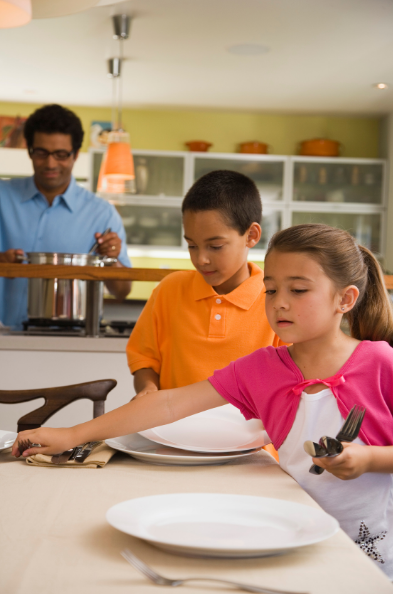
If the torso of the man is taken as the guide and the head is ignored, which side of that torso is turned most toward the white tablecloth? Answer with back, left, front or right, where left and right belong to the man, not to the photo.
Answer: front

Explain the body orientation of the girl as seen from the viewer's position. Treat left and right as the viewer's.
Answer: facing the viewer and to the left of the viewer

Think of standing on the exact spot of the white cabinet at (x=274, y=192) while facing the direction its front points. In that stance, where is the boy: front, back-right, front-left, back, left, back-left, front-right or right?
front

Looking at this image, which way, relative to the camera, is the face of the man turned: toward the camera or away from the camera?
toward the camera

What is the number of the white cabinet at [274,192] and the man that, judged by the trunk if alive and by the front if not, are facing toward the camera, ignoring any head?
2

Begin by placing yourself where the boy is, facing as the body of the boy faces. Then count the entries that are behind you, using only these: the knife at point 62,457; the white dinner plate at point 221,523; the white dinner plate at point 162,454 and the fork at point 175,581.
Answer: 0

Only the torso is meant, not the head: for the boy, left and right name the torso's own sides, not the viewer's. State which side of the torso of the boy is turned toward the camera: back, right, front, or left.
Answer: front

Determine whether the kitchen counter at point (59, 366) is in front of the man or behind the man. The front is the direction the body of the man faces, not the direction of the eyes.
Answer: in front

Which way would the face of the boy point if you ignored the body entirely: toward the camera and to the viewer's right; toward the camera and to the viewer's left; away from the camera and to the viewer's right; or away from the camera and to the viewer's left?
toward the camera and to the viewer's left

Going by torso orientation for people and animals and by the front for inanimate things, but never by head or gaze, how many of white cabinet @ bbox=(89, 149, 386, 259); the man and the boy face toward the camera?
3

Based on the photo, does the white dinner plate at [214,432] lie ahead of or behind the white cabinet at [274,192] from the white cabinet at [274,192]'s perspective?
ahead

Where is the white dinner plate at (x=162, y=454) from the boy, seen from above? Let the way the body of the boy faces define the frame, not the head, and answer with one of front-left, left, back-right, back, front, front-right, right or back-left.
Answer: front

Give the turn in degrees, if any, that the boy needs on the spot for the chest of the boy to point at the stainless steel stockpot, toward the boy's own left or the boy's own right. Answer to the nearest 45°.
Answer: approximately 135° to the boy's own right

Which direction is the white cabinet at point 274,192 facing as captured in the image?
toward the camera

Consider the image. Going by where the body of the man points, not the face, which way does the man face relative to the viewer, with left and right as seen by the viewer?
facing the viewer

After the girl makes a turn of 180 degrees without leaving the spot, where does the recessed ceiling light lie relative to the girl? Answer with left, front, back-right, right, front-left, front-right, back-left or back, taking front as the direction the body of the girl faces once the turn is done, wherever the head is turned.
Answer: front-left

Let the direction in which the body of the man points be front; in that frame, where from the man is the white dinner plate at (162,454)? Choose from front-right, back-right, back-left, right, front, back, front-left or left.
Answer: front

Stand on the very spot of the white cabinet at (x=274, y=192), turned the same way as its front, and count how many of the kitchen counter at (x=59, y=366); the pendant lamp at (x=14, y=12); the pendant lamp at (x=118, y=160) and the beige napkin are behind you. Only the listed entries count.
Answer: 0

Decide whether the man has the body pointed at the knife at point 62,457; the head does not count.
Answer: yes
